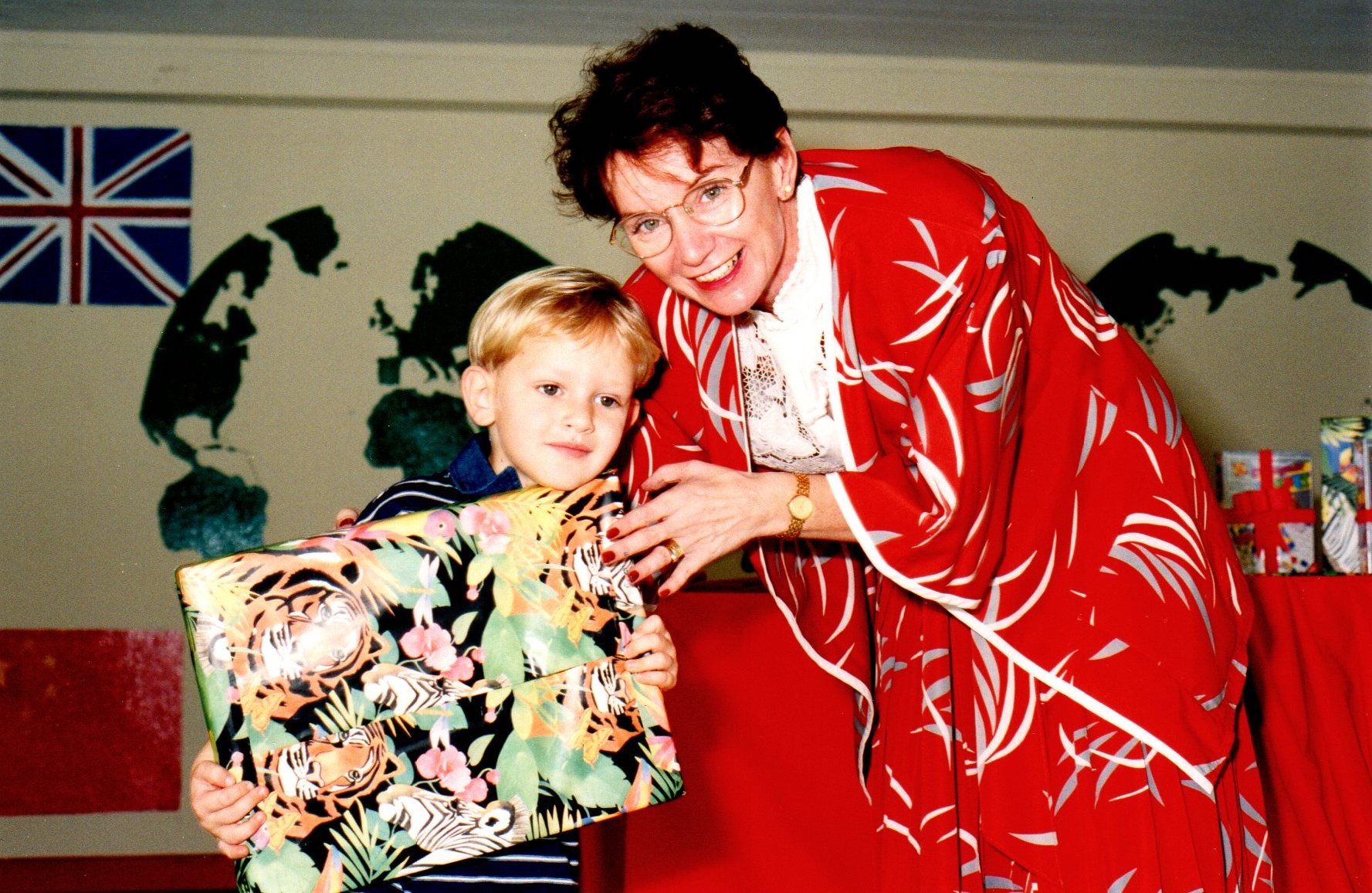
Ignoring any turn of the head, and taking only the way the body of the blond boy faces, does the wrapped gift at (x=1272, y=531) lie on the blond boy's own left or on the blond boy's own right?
on the blond boy's own left

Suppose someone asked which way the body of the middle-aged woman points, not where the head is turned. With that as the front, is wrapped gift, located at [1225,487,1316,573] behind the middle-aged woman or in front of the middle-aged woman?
behind

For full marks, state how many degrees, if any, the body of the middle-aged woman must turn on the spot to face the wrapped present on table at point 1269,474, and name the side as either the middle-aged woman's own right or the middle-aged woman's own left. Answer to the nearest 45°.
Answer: approximately 180°

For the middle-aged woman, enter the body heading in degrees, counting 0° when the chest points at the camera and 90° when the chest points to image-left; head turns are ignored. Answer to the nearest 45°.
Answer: approximately 45°

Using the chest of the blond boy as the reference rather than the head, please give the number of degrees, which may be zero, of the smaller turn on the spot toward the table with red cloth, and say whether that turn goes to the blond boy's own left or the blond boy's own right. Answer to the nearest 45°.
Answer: approximately 135° to the blond boy's own left

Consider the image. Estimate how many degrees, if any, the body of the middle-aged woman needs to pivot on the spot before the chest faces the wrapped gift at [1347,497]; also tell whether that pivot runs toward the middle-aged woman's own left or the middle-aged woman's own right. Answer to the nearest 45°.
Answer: approximately 180°

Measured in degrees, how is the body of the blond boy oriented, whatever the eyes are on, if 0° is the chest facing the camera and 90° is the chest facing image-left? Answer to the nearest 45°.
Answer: approximately 0°
